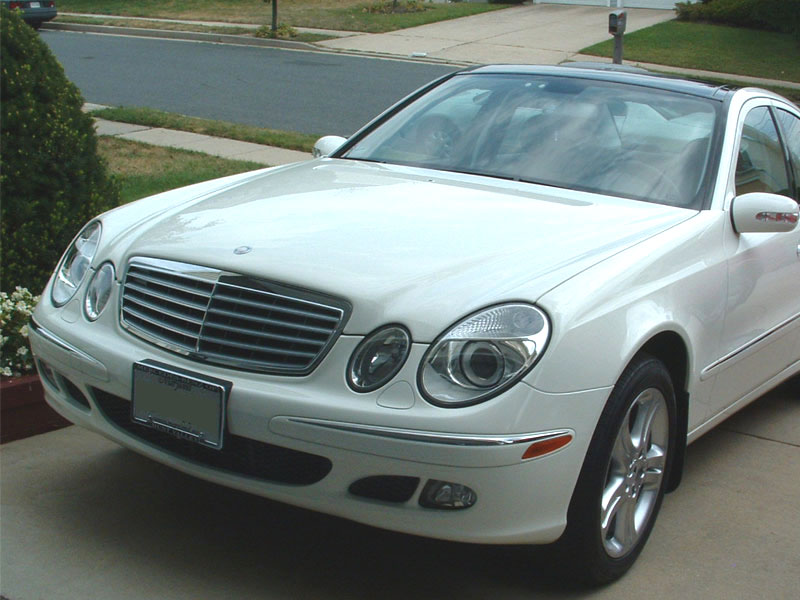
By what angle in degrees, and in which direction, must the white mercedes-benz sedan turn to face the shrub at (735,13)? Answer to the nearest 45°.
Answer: approximately 135° to its right

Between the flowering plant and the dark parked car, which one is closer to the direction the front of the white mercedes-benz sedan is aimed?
the flowering plant

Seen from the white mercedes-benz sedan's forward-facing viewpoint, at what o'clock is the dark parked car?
The dark parked car is roughly at 4 o'clock from the white mercedes-benz sedan.

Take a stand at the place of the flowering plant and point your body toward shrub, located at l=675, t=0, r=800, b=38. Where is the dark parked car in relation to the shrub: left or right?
left

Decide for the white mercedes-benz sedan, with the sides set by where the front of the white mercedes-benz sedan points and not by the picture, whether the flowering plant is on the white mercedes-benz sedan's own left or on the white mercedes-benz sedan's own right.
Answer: on the white mercedes-benz sedan's own right

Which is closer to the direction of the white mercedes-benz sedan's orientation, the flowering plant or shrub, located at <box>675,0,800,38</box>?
the flowering plant

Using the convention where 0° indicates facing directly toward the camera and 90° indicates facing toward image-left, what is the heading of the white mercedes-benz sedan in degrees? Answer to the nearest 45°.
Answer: approximately 45°

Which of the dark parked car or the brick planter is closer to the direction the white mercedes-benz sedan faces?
the brick planter

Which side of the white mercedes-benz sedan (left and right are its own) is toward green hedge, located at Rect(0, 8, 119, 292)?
right
